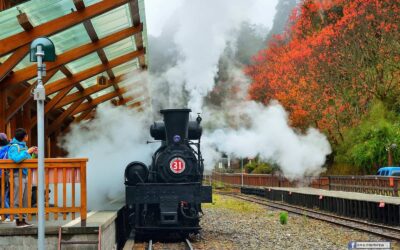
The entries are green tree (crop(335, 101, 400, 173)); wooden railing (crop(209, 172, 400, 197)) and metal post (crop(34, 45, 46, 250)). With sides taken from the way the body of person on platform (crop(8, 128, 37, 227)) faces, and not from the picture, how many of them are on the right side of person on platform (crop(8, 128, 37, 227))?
1

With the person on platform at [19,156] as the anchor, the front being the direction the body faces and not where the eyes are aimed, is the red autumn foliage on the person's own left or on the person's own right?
on the person's own left

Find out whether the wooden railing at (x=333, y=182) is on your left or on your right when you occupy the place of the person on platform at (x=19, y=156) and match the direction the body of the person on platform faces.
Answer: on your left

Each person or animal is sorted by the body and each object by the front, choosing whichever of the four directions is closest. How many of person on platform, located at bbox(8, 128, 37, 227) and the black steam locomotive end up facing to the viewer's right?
1

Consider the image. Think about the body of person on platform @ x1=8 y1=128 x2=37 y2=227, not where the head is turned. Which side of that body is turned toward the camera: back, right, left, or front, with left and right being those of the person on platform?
right

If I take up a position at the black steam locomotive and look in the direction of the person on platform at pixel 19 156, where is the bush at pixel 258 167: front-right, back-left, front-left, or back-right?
back-right

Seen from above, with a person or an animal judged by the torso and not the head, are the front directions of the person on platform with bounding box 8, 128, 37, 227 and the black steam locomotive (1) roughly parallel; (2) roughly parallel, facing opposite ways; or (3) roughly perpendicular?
roughly perpendicular

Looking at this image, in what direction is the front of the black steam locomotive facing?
toward the camera

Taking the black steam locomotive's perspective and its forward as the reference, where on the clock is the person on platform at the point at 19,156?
The person on platform is roughly at 1 o'clock from the black steam locomotive.

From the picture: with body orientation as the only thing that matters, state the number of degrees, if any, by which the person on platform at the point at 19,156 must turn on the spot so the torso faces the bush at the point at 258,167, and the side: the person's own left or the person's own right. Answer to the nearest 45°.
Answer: approximately 45° to the person's own left

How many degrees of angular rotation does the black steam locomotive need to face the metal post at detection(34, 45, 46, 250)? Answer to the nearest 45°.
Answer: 0° — it already faces it
